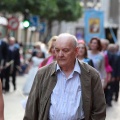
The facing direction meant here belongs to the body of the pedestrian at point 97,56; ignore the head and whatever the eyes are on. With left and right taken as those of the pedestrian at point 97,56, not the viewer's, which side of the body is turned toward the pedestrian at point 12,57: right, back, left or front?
right

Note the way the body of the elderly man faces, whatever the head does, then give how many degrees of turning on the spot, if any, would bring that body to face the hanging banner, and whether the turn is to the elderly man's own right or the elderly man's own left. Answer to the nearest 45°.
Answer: approximately 180°

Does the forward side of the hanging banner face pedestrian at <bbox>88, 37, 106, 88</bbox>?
yes

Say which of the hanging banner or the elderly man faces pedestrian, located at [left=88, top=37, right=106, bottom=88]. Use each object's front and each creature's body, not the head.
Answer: the hanging banner

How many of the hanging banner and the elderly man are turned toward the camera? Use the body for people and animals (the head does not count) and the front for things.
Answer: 2

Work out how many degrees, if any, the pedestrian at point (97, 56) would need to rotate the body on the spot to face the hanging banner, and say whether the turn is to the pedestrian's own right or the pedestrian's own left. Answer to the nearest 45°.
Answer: approximately 135° to the pedestrian's own right

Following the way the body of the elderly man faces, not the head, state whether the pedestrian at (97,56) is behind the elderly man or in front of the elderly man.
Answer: behind

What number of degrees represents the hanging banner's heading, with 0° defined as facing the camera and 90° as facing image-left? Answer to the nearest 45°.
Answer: approximately 0°
